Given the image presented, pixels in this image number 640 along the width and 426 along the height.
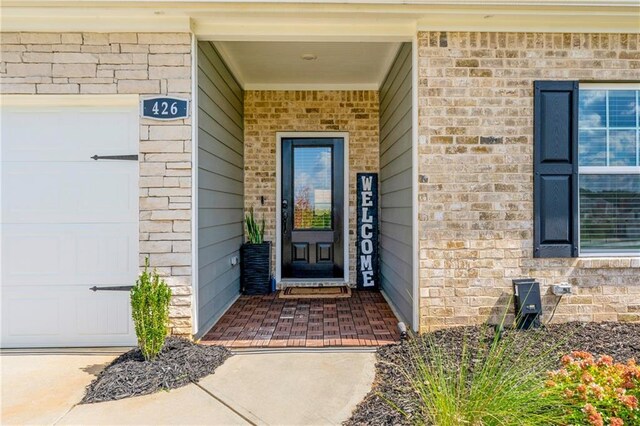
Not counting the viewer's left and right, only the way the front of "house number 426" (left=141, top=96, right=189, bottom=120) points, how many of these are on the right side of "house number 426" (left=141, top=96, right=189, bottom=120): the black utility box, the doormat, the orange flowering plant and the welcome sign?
0

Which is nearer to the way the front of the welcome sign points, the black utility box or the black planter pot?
the black utility box

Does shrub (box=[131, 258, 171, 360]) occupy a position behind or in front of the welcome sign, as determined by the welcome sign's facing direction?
in front

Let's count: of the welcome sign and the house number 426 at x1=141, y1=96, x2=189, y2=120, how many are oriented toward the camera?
2

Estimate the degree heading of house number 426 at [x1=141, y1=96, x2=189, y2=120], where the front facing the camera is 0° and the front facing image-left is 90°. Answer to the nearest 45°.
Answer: approximately 0°

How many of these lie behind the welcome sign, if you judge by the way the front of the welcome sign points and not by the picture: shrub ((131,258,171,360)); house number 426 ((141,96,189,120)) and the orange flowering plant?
0

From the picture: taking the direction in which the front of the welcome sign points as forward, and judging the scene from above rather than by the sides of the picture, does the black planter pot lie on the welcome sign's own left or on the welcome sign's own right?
on the welcome sign's own right

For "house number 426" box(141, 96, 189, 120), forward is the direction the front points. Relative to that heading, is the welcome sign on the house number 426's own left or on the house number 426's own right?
on the house number 426's own left

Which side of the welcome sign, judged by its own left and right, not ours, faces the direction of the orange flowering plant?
front

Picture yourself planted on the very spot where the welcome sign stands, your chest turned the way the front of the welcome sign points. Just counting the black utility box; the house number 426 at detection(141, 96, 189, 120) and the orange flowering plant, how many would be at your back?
0

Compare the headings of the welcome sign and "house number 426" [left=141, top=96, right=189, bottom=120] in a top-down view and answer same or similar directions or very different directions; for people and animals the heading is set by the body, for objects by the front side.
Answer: same or similar directions

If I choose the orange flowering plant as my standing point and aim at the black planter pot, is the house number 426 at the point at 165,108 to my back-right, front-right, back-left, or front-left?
front-left

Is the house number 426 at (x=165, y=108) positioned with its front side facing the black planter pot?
no

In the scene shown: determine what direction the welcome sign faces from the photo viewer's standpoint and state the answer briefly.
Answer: facing the viewer

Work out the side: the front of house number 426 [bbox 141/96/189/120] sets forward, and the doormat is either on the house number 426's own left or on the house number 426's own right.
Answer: on the house number 426's own left
